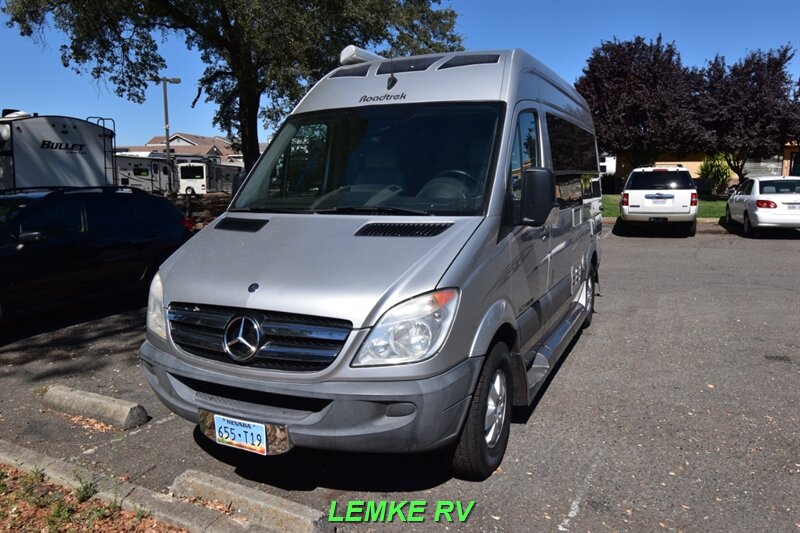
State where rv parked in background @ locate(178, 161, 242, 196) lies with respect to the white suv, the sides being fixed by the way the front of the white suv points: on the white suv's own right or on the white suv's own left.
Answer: on the white suv's own left

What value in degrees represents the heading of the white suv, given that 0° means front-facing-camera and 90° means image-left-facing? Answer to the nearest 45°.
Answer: approximately 180°

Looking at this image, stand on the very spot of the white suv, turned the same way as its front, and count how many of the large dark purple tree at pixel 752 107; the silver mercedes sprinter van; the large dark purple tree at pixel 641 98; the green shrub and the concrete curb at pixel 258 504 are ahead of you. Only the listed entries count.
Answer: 3

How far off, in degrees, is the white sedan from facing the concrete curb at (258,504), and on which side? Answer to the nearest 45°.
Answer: approximately 135° to its left

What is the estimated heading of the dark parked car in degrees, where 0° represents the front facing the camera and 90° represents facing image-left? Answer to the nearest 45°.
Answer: approximately 45°

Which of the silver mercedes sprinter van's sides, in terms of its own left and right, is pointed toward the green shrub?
back

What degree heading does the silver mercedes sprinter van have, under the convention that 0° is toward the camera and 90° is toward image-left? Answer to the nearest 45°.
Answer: approximately 45°

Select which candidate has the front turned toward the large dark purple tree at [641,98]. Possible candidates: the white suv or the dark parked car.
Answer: the white suv

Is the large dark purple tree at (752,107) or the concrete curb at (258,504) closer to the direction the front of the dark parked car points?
the concrete curb

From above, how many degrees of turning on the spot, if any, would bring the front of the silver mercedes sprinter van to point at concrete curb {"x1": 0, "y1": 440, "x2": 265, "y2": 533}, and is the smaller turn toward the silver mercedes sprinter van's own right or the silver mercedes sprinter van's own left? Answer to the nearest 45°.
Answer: approximately 45° to the silver mercedes sprinter van's own right
